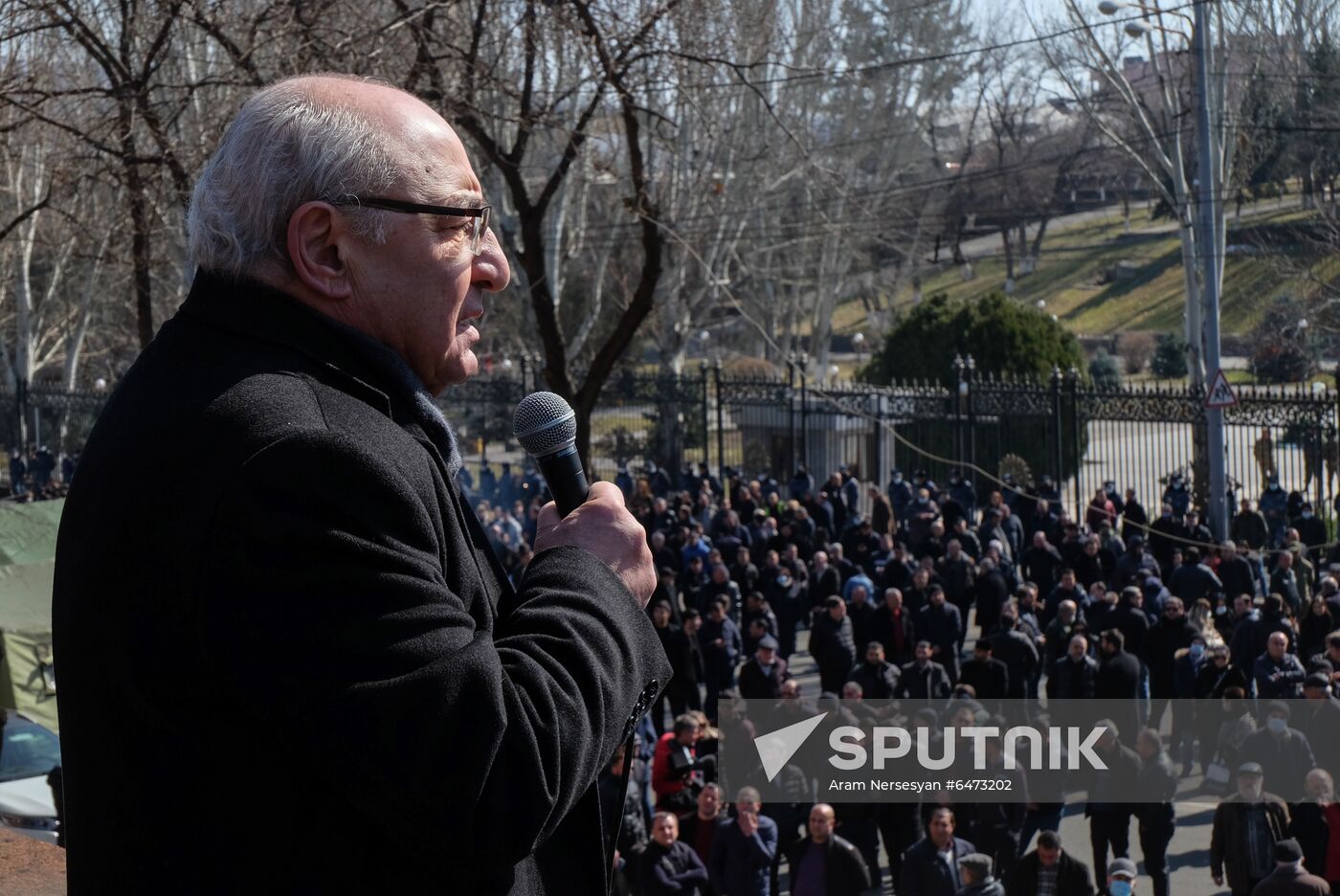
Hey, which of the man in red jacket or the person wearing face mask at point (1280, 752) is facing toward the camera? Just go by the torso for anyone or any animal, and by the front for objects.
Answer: the person wearing face mask

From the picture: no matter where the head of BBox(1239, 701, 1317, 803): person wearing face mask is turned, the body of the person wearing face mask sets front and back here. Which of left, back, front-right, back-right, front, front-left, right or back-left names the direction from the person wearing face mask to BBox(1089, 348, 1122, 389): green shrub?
back

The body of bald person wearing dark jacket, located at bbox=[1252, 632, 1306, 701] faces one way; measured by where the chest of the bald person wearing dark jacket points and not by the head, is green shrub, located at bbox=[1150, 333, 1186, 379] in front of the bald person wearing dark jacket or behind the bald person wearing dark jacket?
behind

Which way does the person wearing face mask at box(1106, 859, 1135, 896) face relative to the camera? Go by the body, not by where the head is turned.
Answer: toward the camera

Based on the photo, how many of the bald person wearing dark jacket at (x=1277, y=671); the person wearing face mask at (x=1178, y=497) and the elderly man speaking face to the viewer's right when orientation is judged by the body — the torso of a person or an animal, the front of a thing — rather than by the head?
1

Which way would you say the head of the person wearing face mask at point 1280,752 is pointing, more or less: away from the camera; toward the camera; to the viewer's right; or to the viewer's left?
toward the camera

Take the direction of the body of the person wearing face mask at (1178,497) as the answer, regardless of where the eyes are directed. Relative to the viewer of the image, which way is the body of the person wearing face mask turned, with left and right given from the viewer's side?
facing the viewer

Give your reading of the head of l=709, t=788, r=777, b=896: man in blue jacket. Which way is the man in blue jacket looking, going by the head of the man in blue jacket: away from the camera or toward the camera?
toward the camera

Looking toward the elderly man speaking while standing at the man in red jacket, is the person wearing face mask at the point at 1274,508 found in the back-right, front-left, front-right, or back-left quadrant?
back-left

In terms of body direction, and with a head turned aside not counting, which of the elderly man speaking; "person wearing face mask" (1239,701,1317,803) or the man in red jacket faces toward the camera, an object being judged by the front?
the person wearing face mask

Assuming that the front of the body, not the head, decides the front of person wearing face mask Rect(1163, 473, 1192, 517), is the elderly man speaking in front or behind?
in front

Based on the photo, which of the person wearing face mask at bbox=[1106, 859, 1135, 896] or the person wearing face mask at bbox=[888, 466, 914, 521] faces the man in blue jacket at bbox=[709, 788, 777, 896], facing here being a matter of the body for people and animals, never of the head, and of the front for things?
the person wearing face mask at bbox=[888, 466, 914, 521]

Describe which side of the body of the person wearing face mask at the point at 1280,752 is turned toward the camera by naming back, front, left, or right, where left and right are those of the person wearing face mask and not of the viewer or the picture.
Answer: front

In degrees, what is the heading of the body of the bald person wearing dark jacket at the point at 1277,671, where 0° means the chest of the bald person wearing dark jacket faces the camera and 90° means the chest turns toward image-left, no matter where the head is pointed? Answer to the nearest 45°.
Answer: approximately 0°

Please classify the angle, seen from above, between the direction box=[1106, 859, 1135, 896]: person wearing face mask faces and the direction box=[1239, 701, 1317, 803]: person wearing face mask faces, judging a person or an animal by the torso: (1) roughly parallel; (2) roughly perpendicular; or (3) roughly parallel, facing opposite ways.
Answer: roughly parallel

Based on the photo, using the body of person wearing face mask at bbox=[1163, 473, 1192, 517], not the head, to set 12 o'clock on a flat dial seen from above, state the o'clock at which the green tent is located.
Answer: The green tent is roughly at 1 o'clock from the person wearing face mask.

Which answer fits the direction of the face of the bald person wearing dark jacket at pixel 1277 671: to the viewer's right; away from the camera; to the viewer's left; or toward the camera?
toward the camera

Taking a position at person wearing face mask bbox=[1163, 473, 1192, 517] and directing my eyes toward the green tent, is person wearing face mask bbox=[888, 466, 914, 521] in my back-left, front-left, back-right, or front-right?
front-right

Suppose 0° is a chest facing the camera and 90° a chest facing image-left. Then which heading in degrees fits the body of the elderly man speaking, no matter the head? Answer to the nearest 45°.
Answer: approximately 270°

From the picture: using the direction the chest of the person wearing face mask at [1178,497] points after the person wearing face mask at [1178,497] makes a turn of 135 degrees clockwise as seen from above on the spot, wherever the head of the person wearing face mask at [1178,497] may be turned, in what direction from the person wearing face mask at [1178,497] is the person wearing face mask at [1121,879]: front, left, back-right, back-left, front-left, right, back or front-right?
back-left
